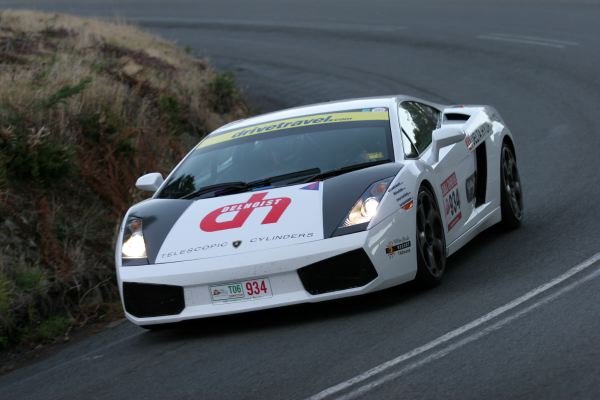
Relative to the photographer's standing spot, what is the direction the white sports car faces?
facing the viewer and to the left of the viewer
